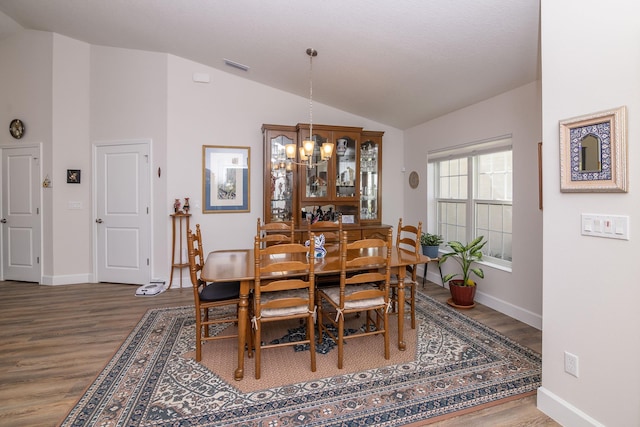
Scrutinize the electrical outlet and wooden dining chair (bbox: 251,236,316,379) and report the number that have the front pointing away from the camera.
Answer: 1

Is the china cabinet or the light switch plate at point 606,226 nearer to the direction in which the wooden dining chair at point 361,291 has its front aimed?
the china cabinet

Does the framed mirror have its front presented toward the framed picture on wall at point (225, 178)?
no

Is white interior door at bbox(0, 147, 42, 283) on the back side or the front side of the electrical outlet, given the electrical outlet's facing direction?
on the front side

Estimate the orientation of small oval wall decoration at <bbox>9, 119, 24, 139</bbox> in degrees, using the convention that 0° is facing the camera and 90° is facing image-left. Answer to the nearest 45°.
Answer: approximately 45°

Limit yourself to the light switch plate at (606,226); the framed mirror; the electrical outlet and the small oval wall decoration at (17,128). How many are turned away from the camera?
0

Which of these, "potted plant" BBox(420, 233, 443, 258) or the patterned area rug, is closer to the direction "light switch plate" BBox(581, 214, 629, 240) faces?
the patterned area rug

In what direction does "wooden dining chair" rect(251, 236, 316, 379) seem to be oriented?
away from the camera

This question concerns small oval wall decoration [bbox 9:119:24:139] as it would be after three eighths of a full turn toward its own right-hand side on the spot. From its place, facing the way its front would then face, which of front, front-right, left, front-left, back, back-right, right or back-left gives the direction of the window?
back-right

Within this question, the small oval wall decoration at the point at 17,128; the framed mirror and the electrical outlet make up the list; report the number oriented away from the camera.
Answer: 0

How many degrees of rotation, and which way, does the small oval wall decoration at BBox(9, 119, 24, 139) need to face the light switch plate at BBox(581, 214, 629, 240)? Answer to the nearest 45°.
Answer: approximately 45° to its left

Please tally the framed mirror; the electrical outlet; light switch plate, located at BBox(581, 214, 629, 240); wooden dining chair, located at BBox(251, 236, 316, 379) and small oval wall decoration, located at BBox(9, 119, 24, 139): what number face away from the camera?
1

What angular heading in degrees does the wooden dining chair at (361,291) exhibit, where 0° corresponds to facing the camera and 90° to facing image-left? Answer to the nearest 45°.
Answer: approximately 135°

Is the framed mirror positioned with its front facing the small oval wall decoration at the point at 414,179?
no

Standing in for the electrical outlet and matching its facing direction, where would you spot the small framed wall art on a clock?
The small framed wall art is roughly at 1 o'clock from the electrical outlet.

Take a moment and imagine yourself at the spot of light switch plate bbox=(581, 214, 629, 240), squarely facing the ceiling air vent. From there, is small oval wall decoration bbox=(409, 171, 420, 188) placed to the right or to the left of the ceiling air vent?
right

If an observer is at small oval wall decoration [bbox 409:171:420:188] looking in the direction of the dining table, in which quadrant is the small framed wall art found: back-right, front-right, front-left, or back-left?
front-right

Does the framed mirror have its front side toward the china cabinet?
no

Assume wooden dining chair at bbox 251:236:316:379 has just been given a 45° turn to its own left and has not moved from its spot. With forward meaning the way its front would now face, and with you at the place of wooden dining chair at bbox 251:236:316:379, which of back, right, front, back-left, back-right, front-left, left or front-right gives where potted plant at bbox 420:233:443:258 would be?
right

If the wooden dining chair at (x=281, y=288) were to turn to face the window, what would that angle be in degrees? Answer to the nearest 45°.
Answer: approximately 45° to its right

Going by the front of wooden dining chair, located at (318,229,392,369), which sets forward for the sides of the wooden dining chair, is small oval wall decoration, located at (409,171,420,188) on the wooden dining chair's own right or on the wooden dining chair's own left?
on the wooden dining chair's own right

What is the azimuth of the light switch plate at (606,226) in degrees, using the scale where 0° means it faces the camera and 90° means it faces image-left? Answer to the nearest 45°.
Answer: approximately 45°
